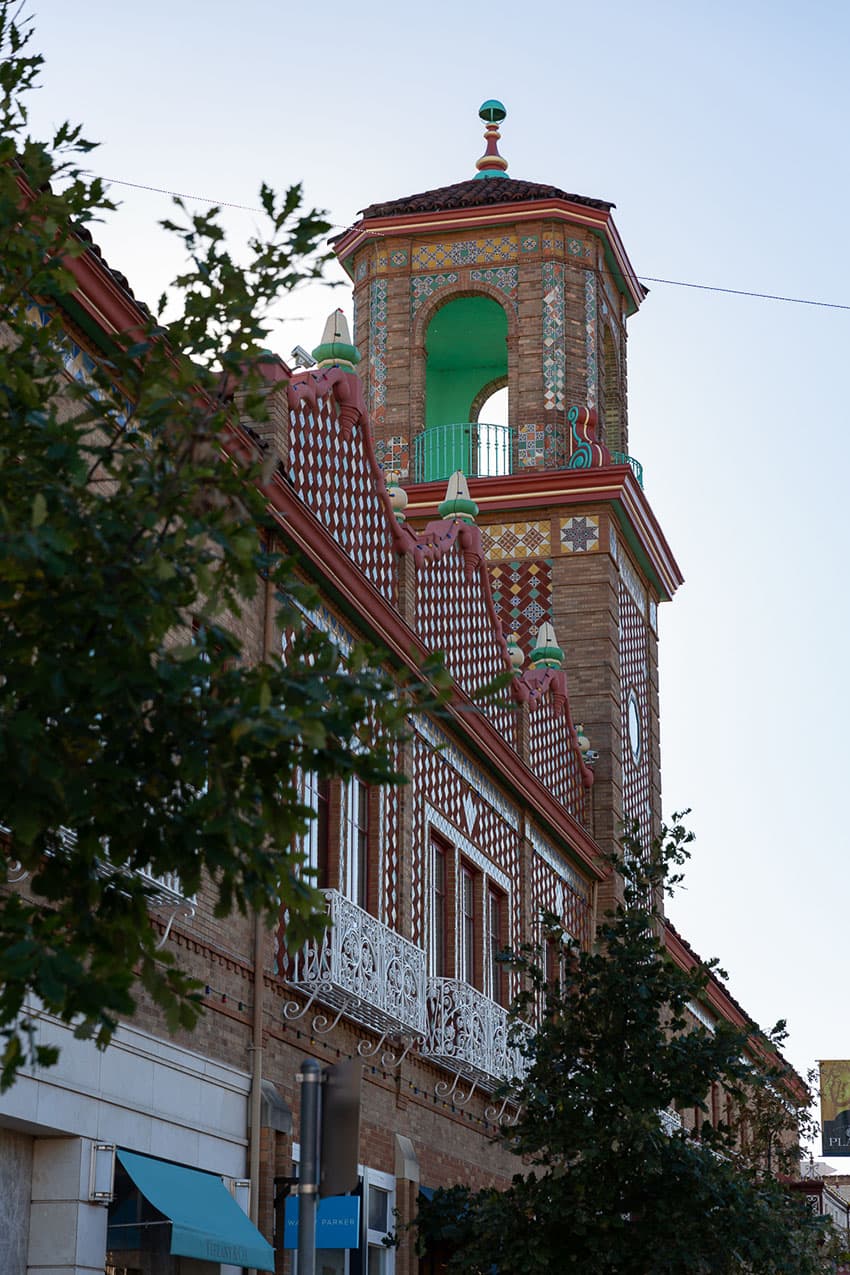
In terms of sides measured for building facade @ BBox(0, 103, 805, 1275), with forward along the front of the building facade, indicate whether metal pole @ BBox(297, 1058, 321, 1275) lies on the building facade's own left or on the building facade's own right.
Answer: on the building facade's own right

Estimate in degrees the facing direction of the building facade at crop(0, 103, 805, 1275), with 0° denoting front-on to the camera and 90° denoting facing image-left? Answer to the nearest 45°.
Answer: approximately 315°
